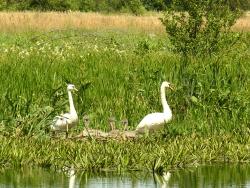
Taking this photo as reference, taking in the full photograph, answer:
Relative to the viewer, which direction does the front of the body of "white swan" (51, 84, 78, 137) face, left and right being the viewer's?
facing to the right of the viewer

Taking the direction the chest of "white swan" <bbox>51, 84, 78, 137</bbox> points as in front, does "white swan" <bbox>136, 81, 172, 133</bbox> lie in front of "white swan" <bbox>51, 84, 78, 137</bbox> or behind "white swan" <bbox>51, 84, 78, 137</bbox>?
in front

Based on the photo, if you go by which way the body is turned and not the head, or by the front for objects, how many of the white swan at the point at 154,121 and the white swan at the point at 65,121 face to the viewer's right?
2

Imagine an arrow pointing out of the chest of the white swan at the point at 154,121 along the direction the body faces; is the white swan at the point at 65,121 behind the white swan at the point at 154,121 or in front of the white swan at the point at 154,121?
behind

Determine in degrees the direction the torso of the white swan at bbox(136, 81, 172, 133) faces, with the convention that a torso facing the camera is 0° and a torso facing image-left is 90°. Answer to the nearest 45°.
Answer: approximately 270°

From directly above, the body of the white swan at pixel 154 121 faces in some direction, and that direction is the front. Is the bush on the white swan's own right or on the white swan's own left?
on the white swan's own left
